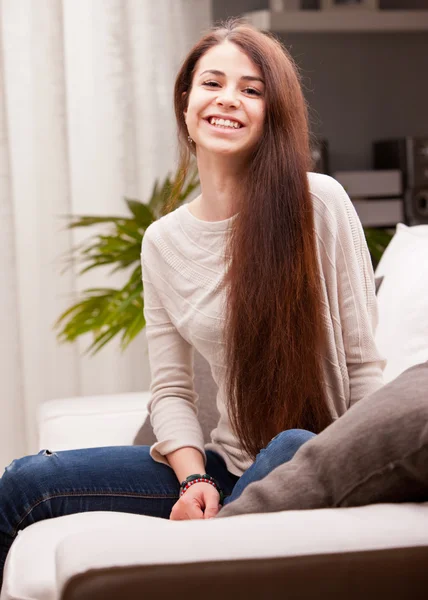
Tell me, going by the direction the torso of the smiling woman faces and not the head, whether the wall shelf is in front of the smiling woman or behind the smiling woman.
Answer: behind

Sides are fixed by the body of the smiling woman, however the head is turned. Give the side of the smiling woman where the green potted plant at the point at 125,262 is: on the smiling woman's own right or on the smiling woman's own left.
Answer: on the smiling woman's own right

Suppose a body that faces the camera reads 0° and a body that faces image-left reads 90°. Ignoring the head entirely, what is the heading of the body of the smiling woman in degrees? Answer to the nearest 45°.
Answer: approximately 45°

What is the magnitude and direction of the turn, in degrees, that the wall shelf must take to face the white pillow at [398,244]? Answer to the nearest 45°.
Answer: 0° — it already faces it

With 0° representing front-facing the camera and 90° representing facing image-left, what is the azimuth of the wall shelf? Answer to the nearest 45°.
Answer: approximately 0°
